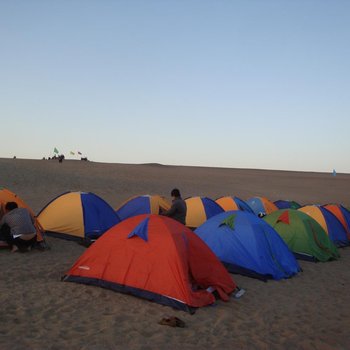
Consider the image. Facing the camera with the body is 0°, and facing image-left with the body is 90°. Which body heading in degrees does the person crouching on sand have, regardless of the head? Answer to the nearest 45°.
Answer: approximately 135°

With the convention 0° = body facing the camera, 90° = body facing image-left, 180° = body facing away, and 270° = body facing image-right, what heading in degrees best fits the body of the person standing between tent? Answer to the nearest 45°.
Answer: approximately 90°

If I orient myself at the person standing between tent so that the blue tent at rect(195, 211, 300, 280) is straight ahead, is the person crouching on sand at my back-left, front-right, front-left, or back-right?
back-right

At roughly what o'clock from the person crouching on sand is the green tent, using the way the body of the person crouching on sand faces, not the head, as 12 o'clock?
The green tent is roughly at 5 o'clock from the person crouching on sand.

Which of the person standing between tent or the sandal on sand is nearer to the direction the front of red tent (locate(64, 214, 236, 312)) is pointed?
the sandal on sand

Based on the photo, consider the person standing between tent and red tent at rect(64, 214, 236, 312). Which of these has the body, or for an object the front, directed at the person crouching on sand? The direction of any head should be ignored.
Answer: the person standing between tent

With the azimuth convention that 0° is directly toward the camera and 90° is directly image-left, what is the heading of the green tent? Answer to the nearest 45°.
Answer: approximately 315°

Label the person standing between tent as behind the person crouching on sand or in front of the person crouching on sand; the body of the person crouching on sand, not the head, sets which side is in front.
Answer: behind
